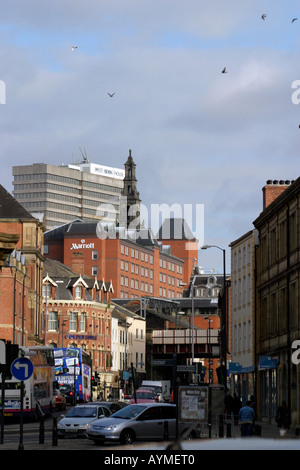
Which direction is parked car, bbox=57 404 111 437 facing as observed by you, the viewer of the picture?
facing the viewer and to the left of the viewer

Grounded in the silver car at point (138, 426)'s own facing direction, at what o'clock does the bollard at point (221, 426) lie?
The bollard is roughly at 6 o'clock from the silver car.

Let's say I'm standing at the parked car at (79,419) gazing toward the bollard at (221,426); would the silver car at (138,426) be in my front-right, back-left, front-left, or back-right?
front-right

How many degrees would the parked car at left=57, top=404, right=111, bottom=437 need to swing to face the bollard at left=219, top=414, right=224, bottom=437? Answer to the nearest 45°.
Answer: approximately 90° to its left

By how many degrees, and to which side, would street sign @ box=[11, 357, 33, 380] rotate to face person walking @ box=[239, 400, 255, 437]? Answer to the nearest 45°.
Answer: approximately 135° to its left

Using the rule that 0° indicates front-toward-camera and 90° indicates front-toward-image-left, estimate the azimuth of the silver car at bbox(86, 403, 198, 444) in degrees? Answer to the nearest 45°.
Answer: approximately 45°

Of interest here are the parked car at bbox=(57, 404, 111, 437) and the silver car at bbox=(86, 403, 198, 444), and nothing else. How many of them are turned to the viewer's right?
0

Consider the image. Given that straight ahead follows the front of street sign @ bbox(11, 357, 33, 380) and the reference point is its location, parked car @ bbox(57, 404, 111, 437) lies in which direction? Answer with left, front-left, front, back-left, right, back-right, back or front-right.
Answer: back

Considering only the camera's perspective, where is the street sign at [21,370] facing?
facing the viewer

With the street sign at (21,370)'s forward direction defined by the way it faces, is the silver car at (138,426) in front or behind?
behind

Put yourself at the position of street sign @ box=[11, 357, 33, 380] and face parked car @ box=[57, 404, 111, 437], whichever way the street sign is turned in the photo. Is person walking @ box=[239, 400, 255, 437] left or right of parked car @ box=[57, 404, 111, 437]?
right

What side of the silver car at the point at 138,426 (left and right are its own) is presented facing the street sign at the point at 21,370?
front
